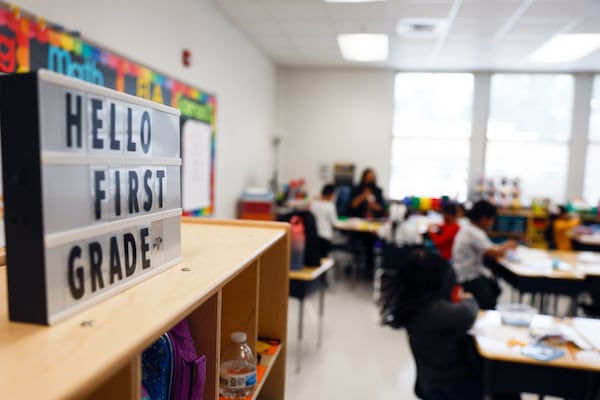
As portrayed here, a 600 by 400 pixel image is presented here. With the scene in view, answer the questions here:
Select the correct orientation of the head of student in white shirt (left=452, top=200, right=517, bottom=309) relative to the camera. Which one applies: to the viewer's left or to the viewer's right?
to the viewer's right

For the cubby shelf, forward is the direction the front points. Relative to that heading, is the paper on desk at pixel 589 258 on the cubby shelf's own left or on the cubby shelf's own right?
on the cubby shelf's own left

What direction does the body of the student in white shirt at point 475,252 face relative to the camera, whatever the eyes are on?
to the viewer's right

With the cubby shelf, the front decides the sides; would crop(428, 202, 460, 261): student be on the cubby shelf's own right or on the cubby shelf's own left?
on the cubby shelf's own left

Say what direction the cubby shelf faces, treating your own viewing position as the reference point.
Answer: facing the viewer and to the right of the viewer

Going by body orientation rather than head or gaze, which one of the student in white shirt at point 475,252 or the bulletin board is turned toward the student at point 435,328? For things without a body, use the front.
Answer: the bulletin board

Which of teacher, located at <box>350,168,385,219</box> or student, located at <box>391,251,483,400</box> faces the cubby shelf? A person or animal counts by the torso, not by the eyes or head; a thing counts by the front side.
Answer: the teacher

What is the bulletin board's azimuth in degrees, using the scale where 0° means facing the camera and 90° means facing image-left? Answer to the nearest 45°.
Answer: approximately 315°

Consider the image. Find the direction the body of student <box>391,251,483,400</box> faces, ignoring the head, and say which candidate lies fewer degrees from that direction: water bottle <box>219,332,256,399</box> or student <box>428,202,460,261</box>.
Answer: the student

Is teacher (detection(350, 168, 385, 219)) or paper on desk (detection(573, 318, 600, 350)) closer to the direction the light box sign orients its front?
the paper on desk

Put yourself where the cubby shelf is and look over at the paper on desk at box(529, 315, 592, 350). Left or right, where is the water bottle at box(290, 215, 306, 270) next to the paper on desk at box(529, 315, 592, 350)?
left

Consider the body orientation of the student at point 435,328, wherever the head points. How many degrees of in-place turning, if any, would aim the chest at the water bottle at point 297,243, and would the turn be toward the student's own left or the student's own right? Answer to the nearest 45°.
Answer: approximately 90° to the student's own left

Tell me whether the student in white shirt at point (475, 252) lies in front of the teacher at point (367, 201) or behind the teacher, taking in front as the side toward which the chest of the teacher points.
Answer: in front

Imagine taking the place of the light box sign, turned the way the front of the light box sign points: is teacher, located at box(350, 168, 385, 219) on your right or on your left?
on your left

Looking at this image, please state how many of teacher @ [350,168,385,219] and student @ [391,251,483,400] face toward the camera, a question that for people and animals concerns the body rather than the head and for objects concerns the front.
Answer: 1

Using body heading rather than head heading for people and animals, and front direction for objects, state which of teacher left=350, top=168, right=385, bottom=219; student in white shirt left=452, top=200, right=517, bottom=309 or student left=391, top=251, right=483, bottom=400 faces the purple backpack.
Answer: the teacher

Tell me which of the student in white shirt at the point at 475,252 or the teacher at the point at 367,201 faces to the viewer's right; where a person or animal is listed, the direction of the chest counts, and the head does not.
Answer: the student in white shirt

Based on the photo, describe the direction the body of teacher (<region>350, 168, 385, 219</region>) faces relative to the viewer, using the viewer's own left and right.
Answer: facing the viewer

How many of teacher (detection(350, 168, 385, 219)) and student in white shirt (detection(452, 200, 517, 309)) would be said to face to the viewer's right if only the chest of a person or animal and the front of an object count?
1
